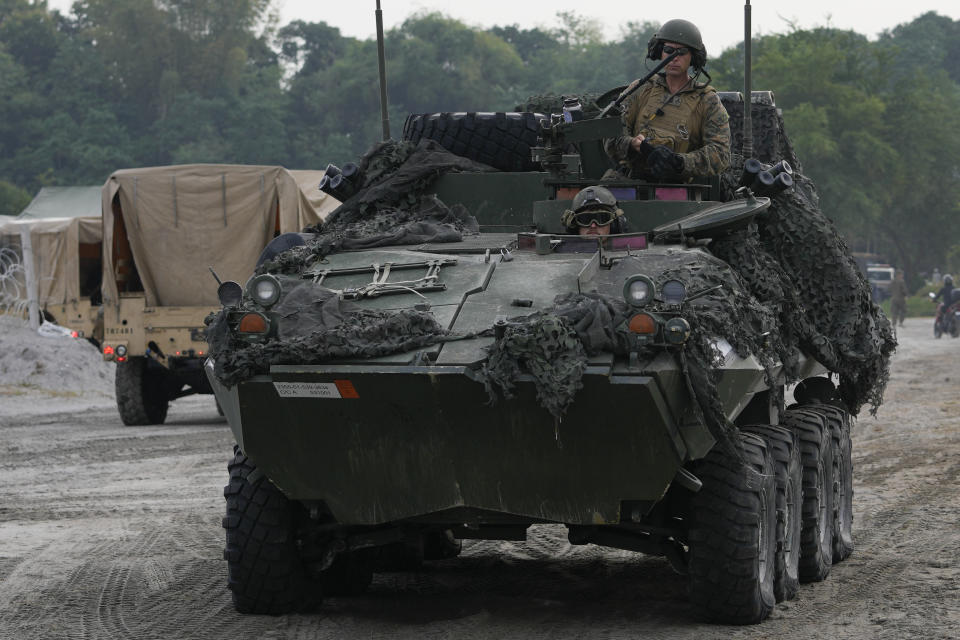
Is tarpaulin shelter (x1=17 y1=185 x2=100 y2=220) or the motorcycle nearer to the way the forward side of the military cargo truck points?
the motorcycle

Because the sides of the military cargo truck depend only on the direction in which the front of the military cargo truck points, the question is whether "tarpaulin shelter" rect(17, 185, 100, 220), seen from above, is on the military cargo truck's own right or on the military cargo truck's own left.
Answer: on the military cargo truck's own left

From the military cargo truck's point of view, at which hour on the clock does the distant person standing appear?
The distant person standing is roughly at 12 o'clock from the military cargo truck.

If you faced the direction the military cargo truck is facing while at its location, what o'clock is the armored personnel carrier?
The armored personnel carrier is roughly at 4 o'clock from the military cargo truck.

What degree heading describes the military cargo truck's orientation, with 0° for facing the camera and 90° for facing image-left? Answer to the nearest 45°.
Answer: approximately 225°

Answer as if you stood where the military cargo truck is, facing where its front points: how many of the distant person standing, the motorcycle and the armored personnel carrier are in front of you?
2

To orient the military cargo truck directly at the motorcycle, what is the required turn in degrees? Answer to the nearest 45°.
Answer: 0° — it already faces it

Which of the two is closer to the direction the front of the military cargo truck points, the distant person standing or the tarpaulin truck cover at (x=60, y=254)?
the distant person standing
